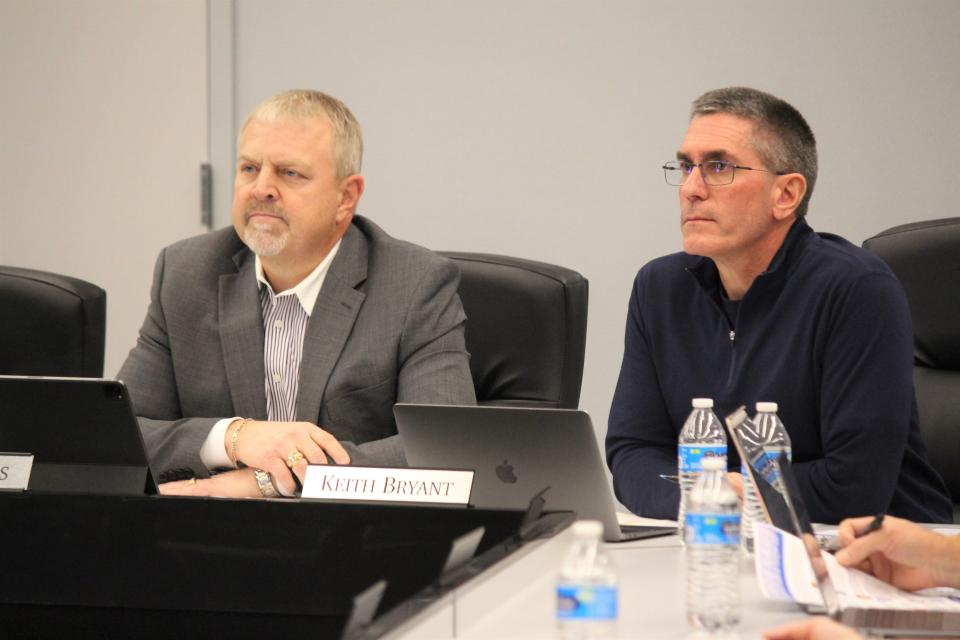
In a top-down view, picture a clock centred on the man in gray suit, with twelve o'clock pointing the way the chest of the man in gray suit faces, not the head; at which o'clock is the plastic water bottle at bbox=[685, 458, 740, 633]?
The plastic water bottle is roughly at 10 o'clock from the man in gray suit.

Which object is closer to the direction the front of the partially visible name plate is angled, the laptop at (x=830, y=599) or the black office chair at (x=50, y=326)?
the laptop

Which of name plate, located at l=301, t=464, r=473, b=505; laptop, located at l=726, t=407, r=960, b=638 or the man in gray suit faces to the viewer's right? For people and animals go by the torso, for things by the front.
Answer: the laptop

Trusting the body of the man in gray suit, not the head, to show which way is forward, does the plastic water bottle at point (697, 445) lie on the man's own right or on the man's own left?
on the man's own left

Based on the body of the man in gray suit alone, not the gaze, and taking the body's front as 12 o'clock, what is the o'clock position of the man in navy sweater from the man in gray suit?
The man in navy sweater is roughly at 8 o'clock from the man in gray suit.

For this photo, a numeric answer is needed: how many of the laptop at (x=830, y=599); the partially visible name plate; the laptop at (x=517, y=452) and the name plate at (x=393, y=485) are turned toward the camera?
2

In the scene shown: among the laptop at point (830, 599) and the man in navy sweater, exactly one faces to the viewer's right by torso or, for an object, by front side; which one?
the laptop

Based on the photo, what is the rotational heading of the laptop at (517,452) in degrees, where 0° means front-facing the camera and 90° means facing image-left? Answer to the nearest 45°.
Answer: approximately 225°

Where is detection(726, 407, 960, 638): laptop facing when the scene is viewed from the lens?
facing to the right of the viewer

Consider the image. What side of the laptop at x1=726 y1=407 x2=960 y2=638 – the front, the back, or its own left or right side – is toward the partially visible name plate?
back

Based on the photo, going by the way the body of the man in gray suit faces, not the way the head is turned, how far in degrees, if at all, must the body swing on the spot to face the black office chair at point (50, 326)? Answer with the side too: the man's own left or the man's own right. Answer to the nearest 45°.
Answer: approximately 45° to the man's own right
